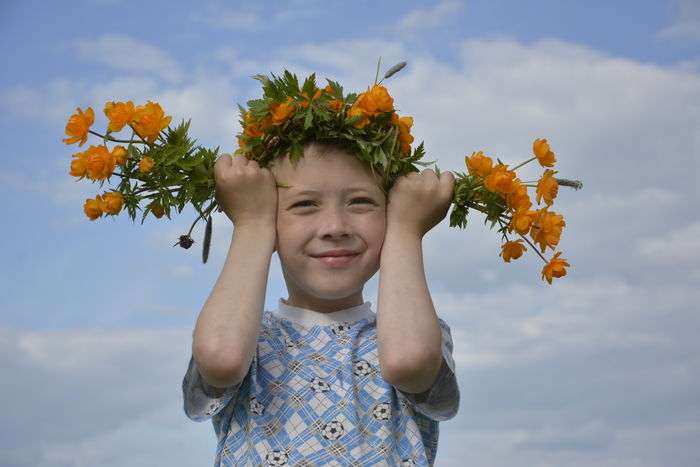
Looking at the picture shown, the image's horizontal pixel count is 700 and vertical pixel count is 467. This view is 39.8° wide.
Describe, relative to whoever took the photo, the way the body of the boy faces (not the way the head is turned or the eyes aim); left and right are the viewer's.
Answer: facing the viewer

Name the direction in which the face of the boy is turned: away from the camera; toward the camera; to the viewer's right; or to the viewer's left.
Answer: toward the camera
